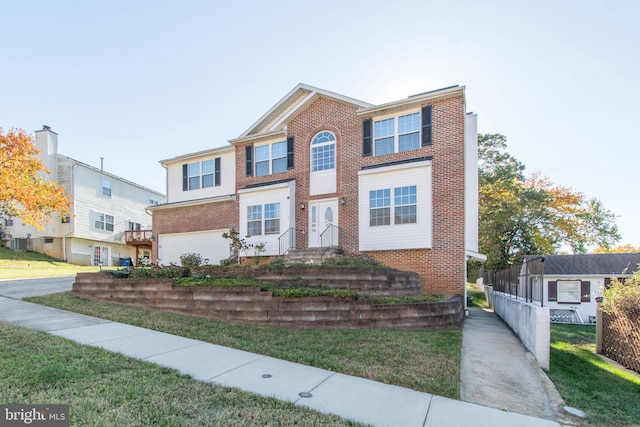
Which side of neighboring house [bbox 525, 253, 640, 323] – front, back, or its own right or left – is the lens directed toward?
front

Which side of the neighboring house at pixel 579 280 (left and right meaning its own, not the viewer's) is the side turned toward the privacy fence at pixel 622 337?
front

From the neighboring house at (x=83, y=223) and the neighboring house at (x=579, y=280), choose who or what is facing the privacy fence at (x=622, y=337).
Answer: the neighboring house at (x=579, y=280)
